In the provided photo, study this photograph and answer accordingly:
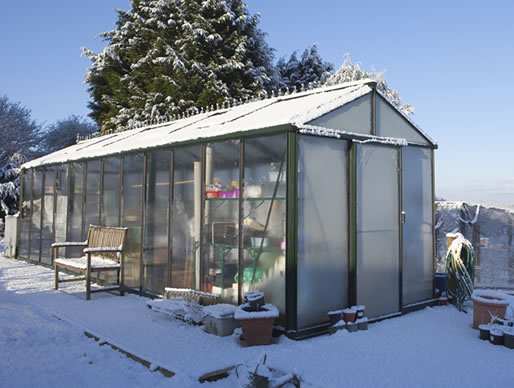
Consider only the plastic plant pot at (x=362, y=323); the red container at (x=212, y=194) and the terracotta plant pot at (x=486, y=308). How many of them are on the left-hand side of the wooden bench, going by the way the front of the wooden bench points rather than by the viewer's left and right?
3

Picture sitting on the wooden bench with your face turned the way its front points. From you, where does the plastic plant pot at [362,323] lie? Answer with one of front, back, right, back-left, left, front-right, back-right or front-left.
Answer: left

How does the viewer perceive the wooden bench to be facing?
facing the viewer and to the left of the viewer

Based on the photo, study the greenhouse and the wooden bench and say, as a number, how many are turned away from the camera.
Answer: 0

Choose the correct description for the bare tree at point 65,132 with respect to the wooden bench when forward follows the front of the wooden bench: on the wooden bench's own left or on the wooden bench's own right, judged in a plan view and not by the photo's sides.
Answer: on the wooden bench's own right

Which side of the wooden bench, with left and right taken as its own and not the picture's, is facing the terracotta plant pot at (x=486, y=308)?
left

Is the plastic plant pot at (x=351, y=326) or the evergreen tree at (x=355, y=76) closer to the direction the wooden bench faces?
the plastic plant pot

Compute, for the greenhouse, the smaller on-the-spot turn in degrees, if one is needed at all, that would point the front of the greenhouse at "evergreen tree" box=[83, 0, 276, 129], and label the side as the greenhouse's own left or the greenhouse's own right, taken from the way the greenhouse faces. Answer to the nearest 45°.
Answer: approximately 135° to the greenhouse's own left

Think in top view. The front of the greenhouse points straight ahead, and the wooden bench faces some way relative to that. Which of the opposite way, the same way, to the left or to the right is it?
to the right

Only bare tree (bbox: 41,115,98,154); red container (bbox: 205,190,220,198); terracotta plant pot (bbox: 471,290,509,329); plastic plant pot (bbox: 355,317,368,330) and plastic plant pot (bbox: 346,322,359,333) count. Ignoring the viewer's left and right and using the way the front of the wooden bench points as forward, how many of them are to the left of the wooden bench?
4

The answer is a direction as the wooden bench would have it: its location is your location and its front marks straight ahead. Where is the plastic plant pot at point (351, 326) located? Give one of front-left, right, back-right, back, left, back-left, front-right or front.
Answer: left

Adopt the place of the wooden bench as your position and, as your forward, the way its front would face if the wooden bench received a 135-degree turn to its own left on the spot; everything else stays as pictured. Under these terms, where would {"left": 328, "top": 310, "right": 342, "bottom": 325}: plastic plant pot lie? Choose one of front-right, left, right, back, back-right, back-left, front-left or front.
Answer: front-right

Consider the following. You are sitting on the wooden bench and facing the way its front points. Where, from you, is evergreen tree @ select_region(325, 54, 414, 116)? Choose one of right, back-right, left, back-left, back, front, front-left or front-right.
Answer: back

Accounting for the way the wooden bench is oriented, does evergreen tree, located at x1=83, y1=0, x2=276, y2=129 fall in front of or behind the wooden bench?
behind

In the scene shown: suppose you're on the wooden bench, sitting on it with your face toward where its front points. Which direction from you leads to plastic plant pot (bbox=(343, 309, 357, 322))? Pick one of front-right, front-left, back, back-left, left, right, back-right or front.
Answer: left

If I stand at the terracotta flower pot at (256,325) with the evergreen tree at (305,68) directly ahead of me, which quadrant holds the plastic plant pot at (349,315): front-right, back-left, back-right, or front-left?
front-right

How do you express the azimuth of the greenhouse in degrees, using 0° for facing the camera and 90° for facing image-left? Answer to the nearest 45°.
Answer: approximately 315°

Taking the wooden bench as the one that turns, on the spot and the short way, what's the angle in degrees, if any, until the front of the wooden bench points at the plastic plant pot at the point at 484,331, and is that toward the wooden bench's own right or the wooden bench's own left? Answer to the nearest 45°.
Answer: approximately 90° to the wooden bench's own left

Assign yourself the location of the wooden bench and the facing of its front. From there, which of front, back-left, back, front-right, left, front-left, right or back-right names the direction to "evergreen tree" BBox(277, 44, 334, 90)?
back
